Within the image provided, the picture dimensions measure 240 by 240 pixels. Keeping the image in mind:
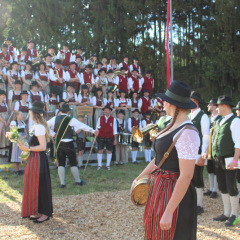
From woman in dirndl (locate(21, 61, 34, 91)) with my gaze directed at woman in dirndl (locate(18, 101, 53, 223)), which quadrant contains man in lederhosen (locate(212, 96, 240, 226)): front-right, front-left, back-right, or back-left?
front-left

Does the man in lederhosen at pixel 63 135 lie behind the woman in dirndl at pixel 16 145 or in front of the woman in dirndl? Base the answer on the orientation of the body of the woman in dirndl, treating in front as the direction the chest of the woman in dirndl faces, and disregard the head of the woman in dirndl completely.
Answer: in front

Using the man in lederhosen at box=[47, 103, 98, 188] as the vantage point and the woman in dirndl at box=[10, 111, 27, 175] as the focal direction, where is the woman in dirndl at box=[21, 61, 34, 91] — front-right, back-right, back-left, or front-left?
front-right

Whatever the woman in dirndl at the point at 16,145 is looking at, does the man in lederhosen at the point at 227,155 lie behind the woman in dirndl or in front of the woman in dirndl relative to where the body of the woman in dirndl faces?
in front

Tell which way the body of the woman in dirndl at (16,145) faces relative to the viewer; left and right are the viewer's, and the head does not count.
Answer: facing the viewer and to the right of the viewer

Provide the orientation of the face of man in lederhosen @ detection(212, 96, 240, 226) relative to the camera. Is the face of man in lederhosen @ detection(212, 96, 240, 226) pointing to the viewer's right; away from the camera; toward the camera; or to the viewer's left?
to the viewer's left

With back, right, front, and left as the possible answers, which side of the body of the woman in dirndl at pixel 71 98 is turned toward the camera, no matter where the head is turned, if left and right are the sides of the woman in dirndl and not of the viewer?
front

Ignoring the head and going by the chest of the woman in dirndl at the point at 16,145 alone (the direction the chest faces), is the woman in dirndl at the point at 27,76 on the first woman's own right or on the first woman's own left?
on the first woman's own left

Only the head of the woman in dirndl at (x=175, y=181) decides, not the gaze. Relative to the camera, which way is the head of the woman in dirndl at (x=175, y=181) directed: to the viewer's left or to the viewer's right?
to the viewer's left

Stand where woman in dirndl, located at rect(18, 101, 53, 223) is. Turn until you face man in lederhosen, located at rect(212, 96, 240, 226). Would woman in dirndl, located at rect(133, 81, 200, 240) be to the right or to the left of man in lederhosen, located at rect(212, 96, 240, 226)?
right

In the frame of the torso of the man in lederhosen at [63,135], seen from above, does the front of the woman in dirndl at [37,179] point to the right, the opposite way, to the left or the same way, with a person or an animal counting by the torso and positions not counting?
to the left
